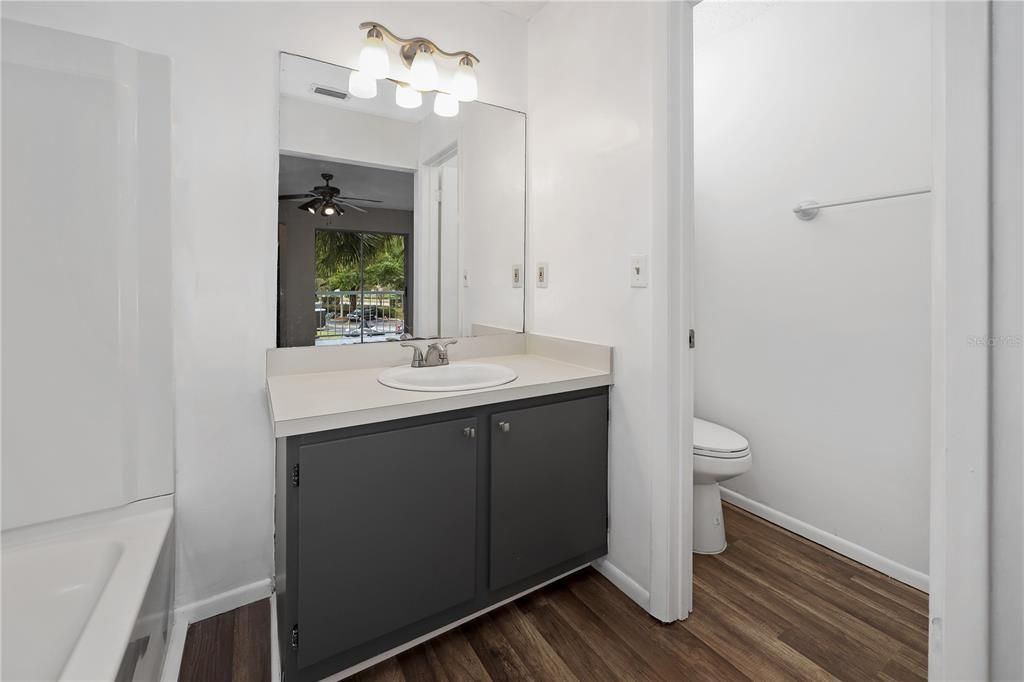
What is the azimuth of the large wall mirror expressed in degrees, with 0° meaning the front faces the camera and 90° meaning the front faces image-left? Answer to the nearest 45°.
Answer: approximately 315°

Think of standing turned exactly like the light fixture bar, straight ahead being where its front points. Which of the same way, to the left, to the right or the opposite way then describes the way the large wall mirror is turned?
the same way

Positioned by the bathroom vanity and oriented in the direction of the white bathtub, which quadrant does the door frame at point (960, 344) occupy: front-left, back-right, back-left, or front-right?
back-left

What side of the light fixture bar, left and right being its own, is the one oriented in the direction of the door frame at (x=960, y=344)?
front

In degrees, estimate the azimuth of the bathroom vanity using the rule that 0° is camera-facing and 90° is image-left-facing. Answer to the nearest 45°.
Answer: approximately 315°

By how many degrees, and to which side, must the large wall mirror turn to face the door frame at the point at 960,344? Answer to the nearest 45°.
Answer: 0° — it already faces it

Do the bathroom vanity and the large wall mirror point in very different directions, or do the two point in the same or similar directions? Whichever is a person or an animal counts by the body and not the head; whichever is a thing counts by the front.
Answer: same or similar directions

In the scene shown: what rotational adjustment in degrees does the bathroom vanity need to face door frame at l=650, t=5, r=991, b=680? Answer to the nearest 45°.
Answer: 0° — it already faces it

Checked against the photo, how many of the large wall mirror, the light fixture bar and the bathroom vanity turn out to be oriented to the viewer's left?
0

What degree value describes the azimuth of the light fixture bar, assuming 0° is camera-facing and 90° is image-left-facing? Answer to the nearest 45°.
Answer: approximately 315°

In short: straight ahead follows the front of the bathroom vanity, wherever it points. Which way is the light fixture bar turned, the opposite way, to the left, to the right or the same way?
the same way
